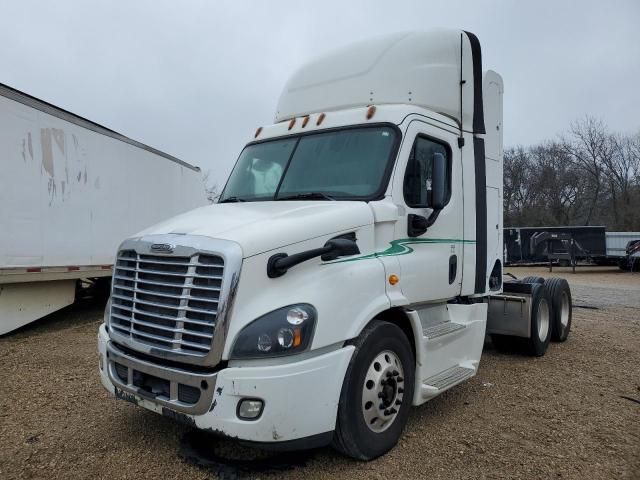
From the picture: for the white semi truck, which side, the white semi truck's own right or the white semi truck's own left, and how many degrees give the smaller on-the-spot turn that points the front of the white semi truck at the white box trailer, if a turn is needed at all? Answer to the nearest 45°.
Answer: approximately 90° to the white semi truck's own right

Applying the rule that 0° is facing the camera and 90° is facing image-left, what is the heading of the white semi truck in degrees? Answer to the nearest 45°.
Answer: approximately 45°

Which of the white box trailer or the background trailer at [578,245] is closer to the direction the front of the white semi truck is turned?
the white box trailer

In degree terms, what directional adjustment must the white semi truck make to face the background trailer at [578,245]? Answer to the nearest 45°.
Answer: approximately 180°
